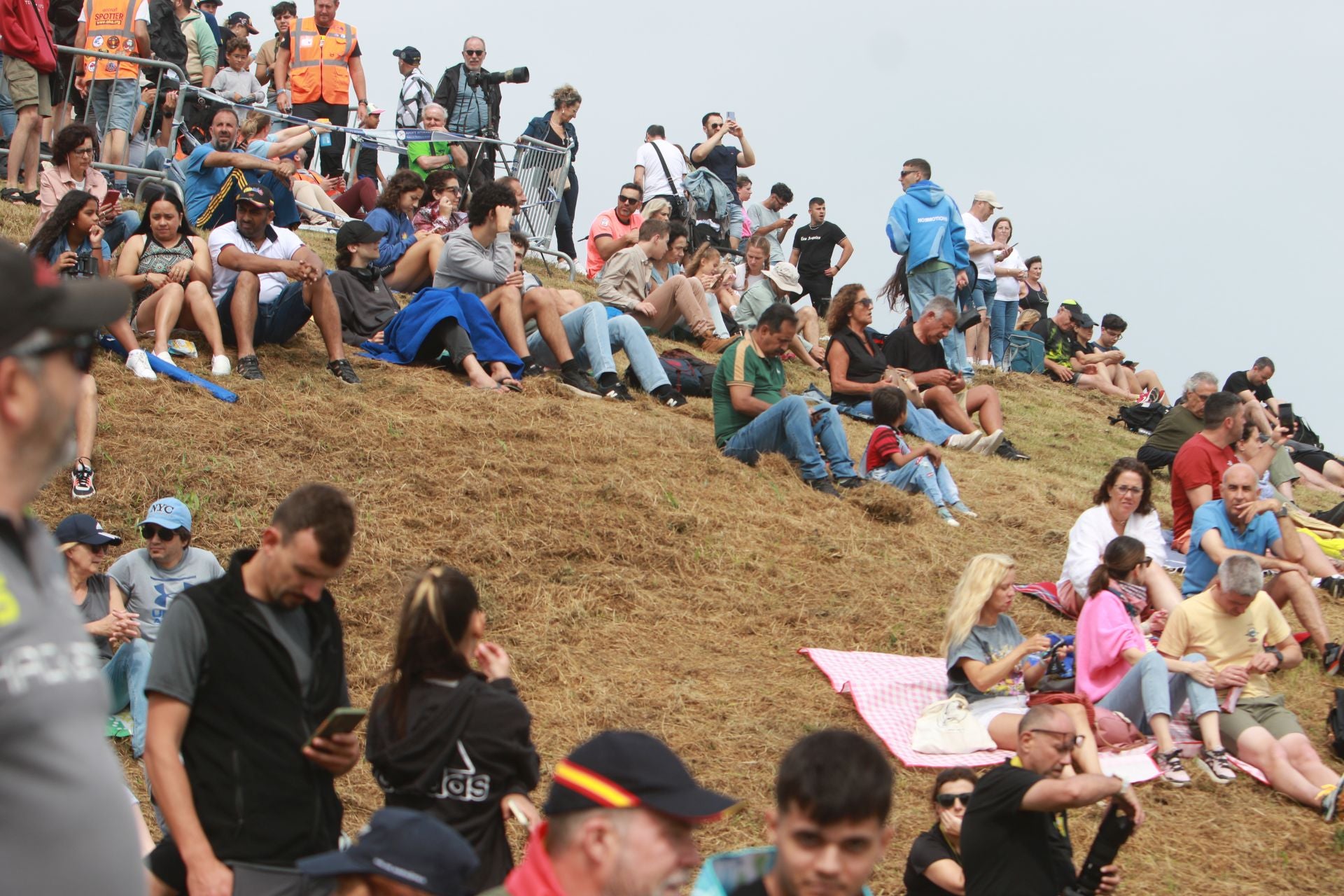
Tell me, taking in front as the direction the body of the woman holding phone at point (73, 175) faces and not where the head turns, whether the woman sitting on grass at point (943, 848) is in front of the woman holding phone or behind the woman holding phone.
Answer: in front

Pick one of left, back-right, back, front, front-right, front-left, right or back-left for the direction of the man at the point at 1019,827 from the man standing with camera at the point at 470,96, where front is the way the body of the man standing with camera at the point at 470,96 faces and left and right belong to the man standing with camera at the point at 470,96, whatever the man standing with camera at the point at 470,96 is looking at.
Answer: front

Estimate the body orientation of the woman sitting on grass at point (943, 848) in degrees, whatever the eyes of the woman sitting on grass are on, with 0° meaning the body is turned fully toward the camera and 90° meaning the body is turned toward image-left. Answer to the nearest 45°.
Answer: approximately 315°

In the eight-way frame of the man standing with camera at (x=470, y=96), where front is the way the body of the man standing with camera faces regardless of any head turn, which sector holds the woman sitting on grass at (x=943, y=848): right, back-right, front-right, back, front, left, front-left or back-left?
front

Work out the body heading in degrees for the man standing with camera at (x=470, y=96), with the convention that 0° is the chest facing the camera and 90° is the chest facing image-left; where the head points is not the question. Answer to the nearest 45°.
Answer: approximately 0°

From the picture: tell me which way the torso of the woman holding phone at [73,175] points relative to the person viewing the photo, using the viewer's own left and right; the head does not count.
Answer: facing the viewer and to the right of the viewer

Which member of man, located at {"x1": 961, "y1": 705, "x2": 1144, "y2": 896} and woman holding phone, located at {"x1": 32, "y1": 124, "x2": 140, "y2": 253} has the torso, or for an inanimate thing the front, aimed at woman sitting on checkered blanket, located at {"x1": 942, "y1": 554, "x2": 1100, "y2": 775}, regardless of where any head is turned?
the woman holding phone

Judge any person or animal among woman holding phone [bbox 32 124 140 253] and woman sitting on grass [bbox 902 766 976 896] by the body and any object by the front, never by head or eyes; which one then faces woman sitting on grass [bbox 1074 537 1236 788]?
the woman holding phone

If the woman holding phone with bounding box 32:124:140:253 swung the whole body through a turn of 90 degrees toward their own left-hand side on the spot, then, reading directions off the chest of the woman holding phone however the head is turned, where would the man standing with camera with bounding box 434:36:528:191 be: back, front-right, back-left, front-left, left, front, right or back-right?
front
